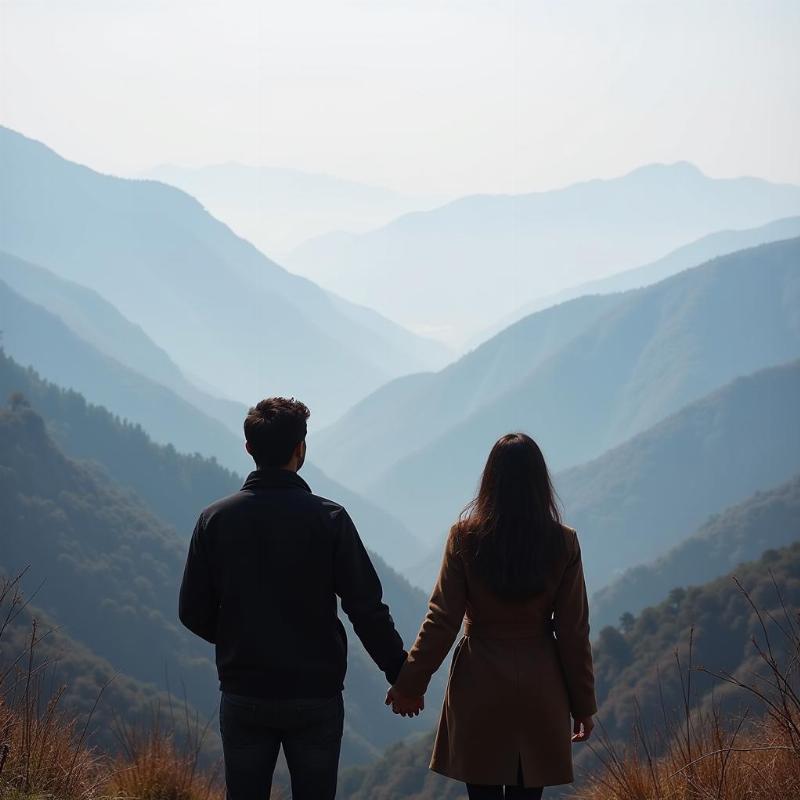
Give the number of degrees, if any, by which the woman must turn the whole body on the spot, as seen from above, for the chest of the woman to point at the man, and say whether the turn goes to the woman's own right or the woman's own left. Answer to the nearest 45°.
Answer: approximately 90° to the woman's own left

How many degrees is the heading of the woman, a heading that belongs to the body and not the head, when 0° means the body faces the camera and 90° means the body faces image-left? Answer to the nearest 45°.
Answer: approximately 180°

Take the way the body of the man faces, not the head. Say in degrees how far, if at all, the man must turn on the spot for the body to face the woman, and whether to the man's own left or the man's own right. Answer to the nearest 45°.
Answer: approximately 90° to the man's own right

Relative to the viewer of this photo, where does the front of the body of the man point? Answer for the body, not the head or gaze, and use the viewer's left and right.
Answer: facing away from the viewer

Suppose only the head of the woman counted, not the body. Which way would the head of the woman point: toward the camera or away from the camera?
away from the camera

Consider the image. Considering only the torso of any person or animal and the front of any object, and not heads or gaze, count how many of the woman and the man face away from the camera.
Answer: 2
